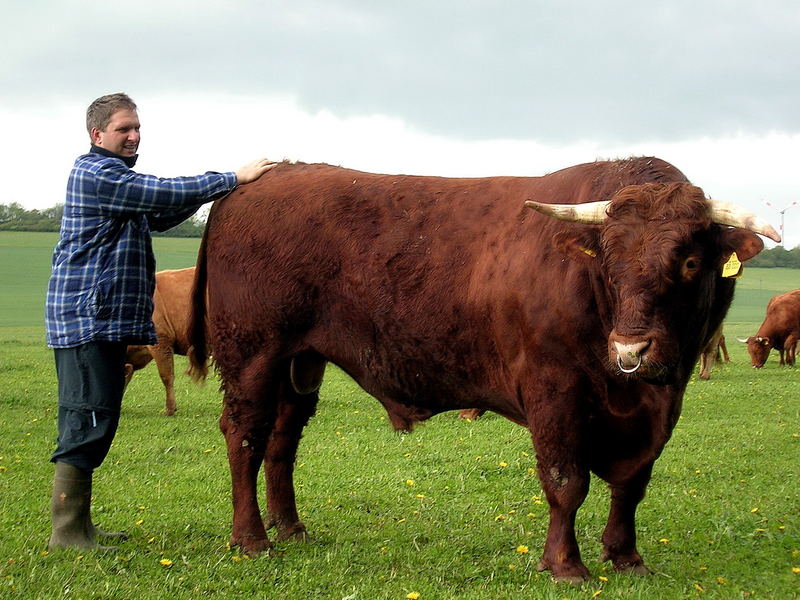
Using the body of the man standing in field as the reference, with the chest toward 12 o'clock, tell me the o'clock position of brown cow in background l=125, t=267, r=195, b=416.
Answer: The brown cow in background is roughly at 9 o'clock from the man standing in field.

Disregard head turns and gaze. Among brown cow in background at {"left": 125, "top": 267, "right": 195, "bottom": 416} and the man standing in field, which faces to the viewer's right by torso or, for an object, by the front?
the man standing in field

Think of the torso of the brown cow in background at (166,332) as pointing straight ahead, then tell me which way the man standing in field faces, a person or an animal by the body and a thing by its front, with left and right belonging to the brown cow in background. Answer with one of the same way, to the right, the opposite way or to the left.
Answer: the opposite way

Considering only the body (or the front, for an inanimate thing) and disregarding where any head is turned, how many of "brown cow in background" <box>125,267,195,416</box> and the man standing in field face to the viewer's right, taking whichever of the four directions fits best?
1

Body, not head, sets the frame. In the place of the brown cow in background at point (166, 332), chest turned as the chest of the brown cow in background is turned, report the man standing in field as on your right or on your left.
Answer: on your left

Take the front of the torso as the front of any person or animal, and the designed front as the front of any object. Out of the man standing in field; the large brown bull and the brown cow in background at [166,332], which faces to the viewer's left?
the brown cow in background

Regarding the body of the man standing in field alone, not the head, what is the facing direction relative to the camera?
to the viewer's right

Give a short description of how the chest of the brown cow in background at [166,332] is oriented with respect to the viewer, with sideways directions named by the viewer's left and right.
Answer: facing to the left of the viewer

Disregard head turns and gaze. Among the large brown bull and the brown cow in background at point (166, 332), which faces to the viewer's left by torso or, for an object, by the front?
the brown cow in background

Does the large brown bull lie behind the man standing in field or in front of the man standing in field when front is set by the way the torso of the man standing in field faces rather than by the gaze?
in front

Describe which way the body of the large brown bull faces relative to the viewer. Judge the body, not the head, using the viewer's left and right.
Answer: facing the viewer and to the right of the viewer

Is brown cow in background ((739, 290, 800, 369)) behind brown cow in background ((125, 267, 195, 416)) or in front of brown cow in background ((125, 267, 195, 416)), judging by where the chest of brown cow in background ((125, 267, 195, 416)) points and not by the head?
behind

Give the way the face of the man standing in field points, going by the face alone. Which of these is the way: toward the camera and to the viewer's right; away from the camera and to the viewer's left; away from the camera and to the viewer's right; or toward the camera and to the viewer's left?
toward the camera and to the viewer's right
